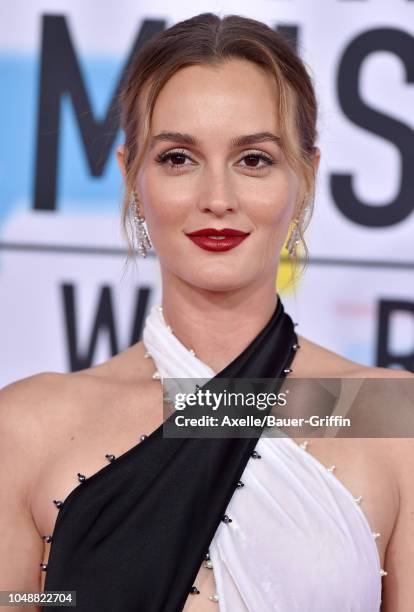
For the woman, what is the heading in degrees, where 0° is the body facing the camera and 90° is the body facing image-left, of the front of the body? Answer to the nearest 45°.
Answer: approximately 0°
